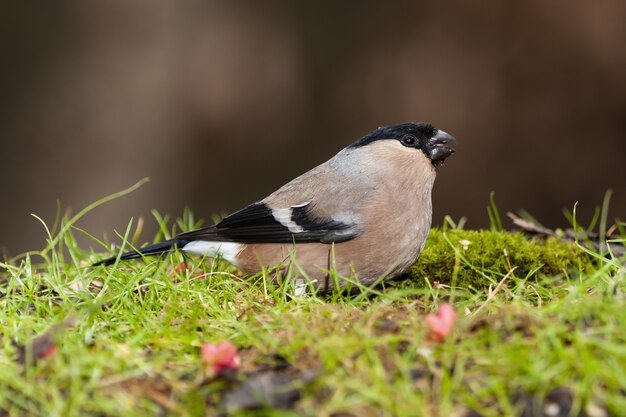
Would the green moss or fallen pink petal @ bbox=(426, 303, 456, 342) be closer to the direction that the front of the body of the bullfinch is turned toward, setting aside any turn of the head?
the green moss

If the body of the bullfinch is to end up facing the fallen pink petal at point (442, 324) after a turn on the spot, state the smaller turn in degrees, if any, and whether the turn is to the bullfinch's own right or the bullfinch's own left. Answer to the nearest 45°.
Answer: approximately 90° to the bullfinch's own right

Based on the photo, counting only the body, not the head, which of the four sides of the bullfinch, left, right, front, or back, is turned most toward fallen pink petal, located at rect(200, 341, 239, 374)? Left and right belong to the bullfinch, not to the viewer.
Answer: right

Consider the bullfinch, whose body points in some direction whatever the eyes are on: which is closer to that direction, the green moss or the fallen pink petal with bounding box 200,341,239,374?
the green moss

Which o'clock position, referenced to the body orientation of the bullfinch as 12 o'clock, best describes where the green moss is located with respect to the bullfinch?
The green moss is roughly at 12 o'clock from the bullfinch.

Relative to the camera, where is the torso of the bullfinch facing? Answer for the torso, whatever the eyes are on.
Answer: to the viewer's right
